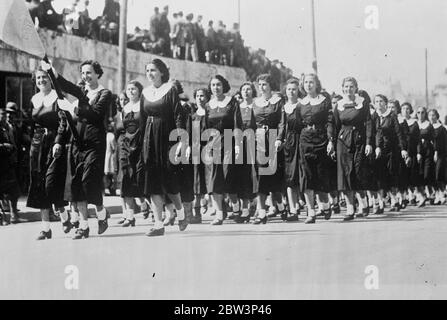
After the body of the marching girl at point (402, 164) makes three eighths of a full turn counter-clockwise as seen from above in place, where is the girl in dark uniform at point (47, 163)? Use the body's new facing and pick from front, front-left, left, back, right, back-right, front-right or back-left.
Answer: back-right

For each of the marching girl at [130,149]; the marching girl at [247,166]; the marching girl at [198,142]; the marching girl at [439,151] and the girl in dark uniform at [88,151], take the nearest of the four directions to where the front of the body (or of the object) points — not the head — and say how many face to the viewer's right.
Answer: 0

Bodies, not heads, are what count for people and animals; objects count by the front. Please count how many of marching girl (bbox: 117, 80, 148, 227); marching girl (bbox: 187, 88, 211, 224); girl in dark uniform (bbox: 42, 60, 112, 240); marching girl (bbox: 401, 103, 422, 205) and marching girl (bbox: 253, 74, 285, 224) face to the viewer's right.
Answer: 0

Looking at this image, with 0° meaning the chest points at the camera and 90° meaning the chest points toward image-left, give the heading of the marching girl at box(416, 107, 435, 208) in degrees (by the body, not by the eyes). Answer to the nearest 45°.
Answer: approximately 45°

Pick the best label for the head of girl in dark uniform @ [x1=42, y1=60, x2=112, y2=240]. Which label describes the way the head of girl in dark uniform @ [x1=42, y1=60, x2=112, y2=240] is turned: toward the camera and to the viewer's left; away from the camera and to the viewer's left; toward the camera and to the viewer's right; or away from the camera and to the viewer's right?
toward the camera and to the viewer's left

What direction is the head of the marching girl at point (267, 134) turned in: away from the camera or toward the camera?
toward the camera

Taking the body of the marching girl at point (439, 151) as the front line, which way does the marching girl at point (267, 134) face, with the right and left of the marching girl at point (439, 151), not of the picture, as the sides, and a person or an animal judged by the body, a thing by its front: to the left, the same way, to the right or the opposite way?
the same way

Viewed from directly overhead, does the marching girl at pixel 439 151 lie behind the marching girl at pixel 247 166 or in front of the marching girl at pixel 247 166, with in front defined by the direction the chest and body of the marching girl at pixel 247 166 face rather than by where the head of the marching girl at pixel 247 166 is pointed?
behind

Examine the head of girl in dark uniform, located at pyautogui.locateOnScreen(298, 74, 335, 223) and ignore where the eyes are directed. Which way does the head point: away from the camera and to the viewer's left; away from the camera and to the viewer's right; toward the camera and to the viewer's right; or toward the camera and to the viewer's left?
toward the camera and to the viewer's left

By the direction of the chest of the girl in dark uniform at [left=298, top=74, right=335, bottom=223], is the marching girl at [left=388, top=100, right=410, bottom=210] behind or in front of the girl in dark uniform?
behind

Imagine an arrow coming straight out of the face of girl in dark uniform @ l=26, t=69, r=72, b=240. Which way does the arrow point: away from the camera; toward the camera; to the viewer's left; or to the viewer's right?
toward the camera

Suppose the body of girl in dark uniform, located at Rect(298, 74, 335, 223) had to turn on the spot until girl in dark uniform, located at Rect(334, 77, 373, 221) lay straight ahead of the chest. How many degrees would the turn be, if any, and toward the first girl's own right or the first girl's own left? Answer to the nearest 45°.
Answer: approximately 180°

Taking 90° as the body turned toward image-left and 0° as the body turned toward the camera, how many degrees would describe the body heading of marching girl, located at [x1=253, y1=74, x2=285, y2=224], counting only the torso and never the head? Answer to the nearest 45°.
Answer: approximately 45°

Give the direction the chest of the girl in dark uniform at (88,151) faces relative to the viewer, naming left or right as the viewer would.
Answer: facing the viewer and to the left of the viewer

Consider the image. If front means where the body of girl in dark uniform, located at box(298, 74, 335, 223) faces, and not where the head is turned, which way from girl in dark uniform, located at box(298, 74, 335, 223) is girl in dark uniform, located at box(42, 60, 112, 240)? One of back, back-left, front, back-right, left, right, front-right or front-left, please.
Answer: front

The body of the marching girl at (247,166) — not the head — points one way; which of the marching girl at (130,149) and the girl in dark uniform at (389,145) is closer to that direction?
the marching girl

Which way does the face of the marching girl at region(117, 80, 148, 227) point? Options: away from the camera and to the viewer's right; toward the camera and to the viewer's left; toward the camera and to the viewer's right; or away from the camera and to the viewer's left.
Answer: toward the camera and to the viewer's left
